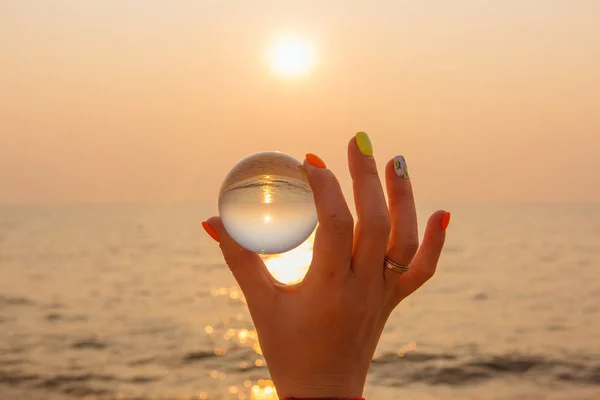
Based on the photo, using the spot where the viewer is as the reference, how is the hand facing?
facing away from the viewer
